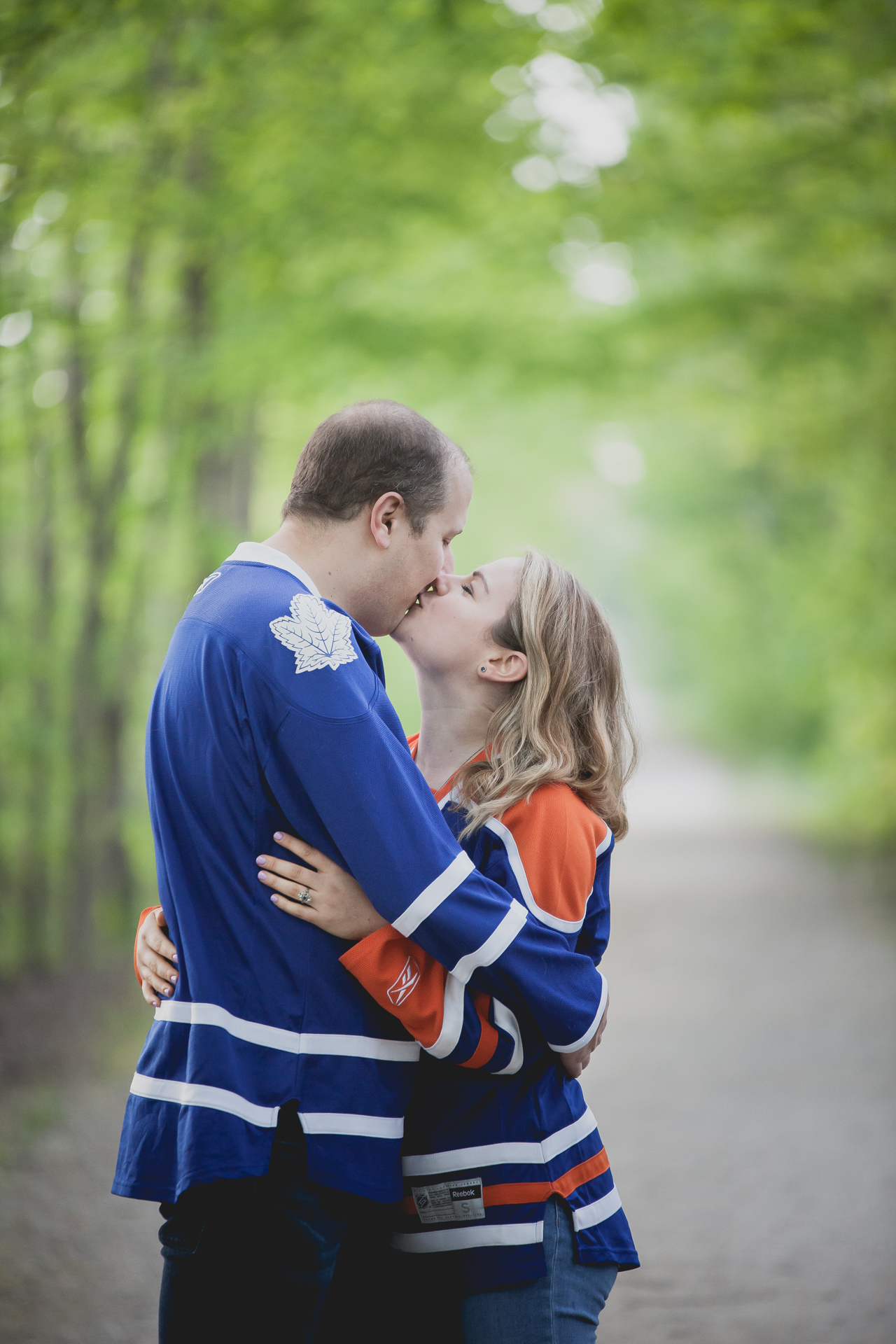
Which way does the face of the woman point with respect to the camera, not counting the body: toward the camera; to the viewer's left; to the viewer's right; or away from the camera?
to the viewer's left

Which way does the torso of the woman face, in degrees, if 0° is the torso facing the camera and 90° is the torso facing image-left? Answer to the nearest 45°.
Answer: approximately 90°

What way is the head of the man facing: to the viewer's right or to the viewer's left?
to the viewer's right
